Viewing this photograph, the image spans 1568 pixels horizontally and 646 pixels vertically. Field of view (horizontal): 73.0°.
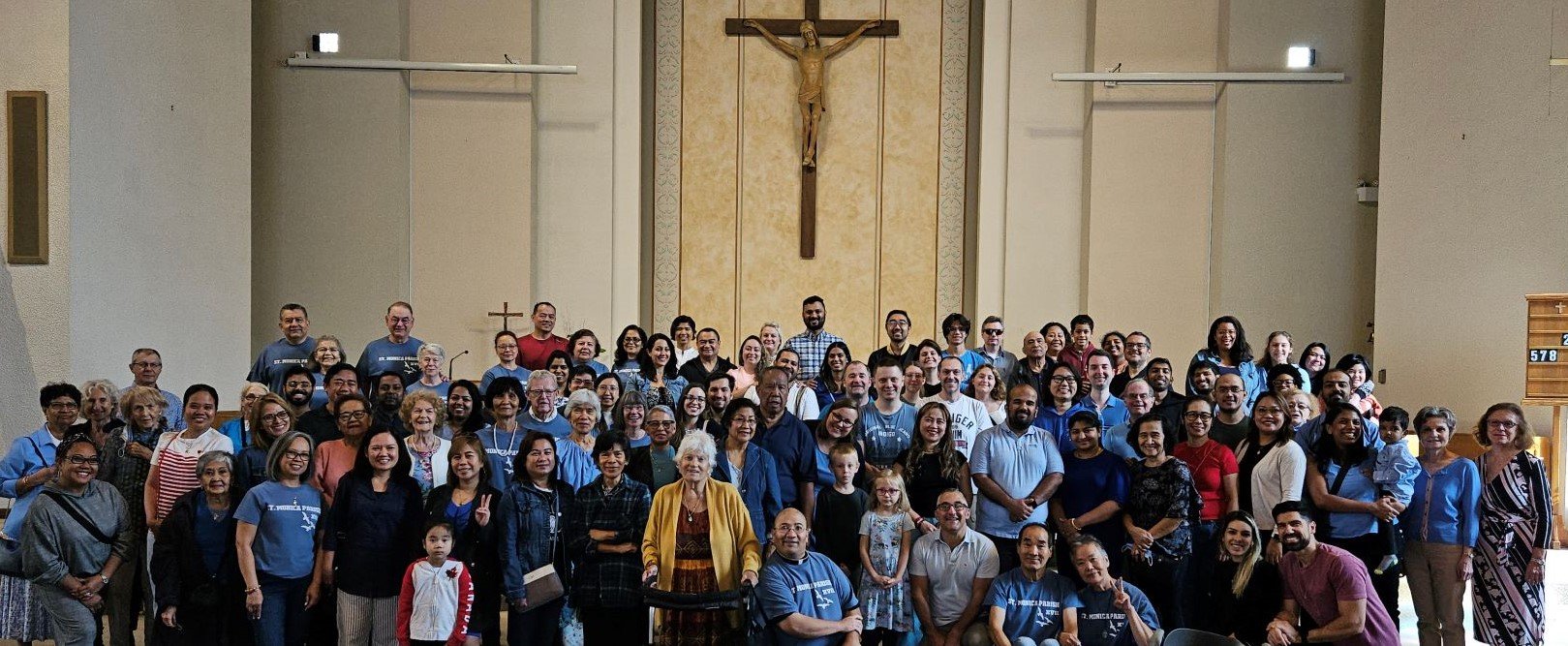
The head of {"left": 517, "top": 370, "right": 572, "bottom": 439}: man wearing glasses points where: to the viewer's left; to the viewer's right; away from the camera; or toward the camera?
toward the camera

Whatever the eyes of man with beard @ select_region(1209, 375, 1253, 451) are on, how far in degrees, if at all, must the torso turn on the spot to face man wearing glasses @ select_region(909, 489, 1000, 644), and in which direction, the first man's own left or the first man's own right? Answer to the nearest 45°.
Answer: approximately 45° to the first man's own right

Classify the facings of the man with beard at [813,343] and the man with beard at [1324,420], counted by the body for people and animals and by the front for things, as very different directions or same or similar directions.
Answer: same or similar directions

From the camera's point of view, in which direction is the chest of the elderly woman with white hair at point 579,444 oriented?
toward the camera

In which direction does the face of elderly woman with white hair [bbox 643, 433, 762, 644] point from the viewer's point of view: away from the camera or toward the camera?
toward the camera

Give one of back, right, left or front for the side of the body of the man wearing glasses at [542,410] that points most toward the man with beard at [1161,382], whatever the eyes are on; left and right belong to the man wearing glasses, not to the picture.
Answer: left

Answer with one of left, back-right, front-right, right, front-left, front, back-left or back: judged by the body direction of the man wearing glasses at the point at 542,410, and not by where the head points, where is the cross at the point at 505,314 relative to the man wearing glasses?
back

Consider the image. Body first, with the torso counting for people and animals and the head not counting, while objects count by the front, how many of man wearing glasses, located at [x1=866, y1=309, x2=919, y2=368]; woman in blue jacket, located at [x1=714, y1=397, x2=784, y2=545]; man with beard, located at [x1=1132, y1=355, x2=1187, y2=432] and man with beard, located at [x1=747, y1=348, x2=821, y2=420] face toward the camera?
4

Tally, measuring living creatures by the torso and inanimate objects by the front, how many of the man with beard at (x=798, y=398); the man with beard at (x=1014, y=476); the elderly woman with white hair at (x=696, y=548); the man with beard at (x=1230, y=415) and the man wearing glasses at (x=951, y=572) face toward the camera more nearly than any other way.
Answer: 5

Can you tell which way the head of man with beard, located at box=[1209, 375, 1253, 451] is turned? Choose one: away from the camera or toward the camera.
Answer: toward the camera

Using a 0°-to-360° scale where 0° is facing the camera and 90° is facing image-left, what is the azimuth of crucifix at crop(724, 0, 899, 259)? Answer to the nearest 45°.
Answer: approximately 0°

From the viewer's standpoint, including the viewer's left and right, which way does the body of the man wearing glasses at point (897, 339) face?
facing the viewer

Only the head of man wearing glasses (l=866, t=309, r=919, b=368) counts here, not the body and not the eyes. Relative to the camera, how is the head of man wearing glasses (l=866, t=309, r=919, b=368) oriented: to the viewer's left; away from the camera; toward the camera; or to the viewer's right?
toward the camera

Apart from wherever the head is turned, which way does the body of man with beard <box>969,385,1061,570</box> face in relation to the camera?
toward the camera
